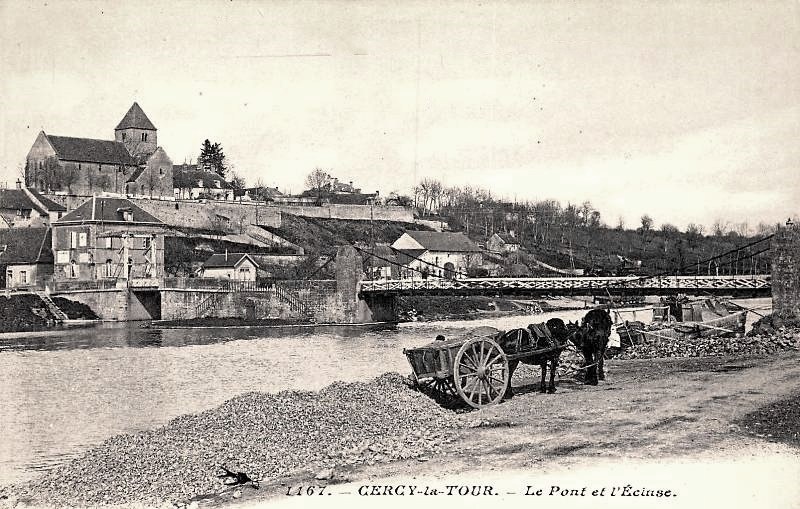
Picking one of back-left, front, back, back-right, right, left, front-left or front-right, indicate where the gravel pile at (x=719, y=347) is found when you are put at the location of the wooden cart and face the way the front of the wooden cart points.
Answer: front

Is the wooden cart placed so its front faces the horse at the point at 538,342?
yes

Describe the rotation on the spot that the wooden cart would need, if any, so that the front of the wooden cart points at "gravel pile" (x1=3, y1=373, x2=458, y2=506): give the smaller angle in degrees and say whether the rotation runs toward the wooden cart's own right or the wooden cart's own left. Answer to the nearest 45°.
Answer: approximately 180°

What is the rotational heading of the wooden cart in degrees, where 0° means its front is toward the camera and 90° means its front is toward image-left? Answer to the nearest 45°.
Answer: approximately 225°
